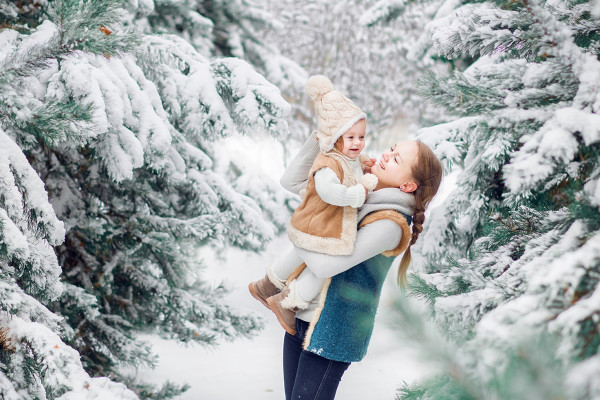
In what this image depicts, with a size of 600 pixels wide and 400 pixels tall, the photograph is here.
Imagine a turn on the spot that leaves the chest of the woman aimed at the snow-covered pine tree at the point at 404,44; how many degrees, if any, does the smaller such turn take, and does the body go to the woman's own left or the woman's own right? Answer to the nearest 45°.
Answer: approximately 90° to the woman's own right

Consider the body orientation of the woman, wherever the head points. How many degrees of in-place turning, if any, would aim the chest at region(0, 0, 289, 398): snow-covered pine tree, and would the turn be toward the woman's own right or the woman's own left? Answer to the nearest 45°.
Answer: approximately 45° to the woman's own right

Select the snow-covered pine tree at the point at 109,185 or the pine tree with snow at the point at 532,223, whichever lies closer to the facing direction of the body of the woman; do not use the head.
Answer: the snow-covered pine tree

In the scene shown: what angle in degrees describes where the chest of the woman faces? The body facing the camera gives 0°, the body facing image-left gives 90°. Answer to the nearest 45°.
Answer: approximately 90°

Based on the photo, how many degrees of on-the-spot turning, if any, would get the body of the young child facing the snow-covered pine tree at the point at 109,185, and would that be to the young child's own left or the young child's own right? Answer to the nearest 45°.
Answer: approximately 180°

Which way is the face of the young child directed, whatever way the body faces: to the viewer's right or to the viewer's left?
to the viewer's right

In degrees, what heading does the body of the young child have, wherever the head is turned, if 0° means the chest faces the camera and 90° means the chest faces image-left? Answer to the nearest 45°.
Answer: approximately 315°

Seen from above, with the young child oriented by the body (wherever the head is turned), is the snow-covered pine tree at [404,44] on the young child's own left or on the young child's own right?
on the young child's own left

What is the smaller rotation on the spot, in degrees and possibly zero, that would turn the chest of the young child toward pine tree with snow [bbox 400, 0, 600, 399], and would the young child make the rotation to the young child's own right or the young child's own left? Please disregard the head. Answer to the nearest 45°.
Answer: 0° — they already face it

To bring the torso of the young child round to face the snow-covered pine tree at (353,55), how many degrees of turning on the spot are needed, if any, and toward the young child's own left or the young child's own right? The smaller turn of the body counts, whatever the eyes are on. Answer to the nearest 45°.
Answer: approximately 135° to the young child's own left
